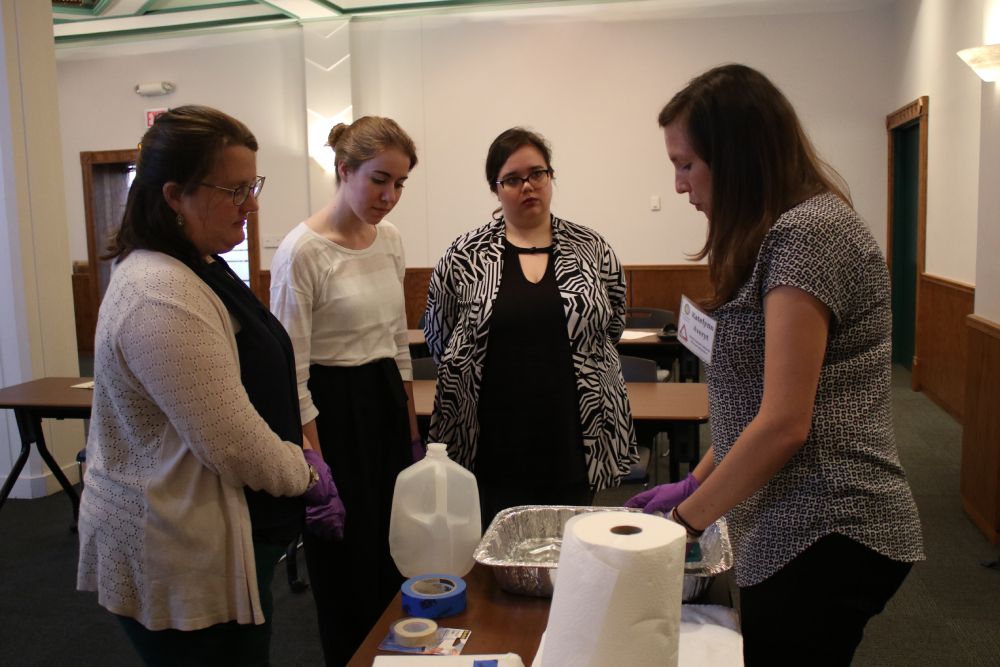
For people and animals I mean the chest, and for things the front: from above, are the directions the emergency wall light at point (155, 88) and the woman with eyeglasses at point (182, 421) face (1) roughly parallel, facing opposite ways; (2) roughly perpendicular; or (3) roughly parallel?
roughly perpendicular

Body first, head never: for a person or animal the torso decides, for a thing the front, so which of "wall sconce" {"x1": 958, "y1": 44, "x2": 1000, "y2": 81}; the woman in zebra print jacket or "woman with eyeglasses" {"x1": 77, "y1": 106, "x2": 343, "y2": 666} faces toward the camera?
the woman in zebra print jacket

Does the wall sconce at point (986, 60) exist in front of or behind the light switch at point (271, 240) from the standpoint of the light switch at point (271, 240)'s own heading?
in front

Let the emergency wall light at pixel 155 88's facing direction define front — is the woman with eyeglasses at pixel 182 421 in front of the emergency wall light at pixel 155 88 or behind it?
in front

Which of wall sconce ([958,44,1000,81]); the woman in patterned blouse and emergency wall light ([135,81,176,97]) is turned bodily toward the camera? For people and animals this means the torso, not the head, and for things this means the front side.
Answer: emergency wall light ([135,81,176,97])

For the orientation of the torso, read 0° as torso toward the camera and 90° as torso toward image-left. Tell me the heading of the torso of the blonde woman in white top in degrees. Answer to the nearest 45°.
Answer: approximately 315°

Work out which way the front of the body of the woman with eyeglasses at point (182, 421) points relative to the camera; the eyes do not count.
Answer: to the viewer's right

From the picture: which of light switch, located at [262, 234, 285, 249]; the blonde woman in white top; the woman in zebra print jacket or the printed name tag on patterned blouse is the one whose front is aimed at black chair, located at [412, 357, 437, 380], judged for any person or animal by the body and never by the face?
the light switch

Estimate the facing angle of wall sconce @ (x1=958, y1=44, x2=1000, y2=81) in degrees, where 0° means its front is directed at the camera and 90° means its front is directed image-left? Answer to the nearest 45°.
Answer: approximately 90°

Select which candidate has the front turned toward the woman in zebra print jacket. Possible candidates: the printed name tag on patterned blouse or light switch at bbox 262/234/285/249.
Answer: the light switch

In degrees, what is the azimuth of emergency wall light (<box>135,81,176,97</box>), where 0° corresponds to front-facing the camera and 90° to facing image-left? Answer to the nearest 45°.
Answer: approximately 0°

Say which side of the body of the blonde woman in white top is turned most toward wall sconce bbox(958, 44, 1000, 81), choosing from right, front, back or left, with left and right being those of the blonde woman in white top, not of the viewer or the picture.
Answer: left

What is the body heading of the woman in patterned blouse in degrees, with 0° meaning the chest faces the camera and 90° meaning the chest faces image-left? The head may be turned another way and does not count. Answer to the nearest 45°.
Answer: approximately 90°
